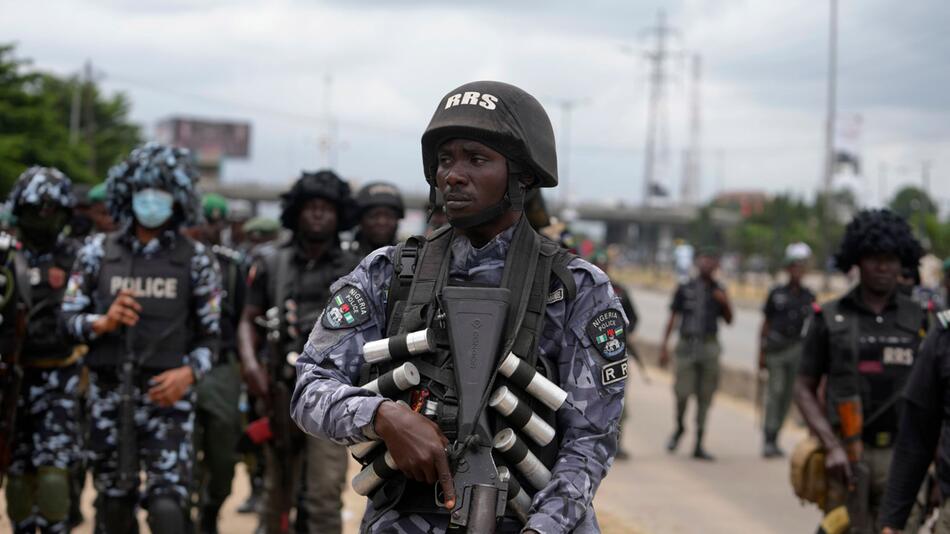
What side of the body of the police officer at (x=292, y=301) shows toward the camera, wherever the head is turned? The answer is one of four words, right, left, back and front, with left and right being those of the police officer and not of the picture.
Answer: front

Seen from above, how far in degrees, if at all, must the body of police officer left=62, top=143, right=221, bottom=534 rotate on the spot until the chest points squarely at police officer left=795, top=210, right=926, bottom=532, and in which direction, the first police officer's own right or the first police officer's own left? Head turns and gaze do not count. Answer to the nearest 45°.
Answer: approximately 90° to the first police officer's own left

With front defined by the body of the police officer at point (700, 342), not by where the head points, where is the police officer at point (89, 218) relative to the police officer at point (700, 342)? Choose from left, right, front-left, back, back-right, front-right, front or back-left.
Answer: front-right

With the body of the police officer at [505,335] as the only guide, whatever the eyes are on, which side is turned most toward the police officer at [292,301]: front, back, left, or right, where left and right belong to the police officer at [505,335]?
back

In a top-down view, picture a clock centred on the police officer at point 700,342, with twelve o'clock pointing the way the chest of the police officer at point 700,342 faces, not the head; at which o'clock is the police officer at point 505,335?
the police officer at point 505,335 is roughly at 12 o'clock from the police officer at point 700,342.

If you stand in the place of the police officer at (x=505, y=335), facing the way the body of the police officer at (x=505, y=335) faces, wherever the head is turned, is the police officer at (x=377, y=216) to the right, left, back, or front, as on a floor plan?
back

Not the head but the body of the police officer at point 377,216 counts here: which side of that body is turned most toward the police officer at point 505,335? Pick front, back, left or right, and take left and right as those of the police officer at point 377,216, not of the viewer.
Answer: front

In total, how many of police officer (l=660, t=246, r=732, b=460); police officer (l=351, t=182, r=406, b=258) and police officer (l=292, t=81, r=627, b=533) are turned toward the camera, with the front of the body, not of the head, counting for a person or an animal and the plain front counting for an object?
3

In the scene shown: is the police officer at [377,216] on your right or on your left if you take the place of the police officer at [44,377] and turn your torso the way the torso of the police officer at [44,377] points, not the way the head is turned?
on your left

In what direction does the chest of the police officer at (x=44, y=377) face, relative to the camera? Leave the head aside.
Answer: toward the camera

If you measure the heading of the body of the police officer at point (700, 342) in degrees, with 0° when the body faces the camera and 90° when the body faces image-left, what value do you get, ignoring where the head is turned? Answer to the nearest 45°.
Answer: approximately 0°
